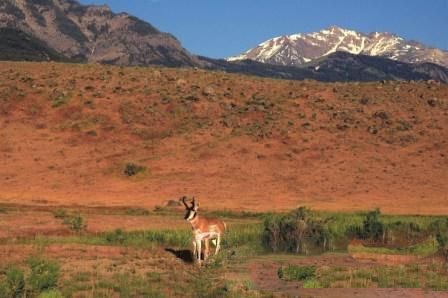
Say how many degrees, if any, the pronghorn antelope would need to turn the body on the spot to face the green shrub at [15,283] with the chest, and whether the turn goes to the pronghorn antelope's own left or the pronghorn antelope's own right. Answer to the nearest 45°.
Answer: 0° — it already faces it

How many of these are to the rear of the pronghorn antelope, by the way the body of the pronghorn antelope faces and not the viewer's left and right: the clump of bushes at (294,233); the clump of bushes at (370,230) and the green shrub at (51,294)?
2

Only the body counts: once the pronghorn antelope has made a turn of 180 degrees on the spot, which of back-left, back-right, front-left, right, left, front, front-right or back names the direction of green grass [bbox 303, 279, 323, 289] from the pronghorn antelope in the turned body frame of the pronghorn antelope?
right

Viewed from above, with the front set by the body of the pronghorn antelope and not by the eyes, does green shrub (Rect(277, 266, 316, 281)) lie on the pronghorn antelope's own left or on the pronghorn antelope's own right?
on the pronghorn antelope's own left

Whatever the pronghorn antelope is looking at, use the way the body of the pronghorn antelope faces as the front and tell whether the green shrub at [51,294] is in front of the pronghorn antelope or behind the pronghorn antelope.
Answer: in front

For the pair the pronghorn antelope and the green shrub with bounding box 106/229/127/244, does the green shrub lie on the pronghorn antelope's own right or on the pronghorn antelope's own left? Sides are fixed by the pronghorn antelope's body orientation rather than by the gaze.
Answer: on the pronghorn antelope's own right

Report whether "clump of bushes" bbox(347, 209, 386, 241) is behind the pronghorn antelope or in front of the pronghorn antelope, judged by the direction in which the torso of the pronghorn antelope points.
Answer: behind

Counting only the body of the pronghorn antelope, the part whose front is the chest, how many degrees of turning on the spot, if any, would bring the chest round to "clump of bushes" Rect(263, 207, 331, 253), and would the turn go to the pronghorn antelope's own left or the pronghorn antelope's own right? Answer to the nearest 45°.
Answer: approximately 180°

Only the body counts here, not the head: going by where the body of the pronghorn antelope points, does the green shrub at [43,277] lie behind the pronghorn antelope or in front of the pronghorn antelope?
in front

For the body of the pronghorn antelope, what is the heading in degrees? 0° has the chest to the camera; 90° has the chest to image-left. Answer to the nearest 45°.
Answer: approximately 45°
